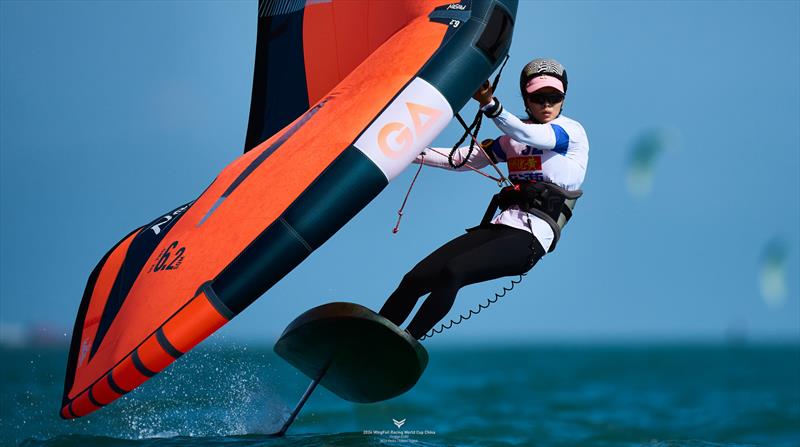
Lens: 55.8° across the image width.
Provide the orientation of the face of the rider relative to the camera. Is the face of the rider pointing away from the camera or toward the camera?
toward the camera

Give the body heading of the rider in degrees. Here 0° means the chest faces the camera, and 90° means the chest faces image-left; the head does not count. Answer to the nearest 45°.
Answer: approximately 45°
